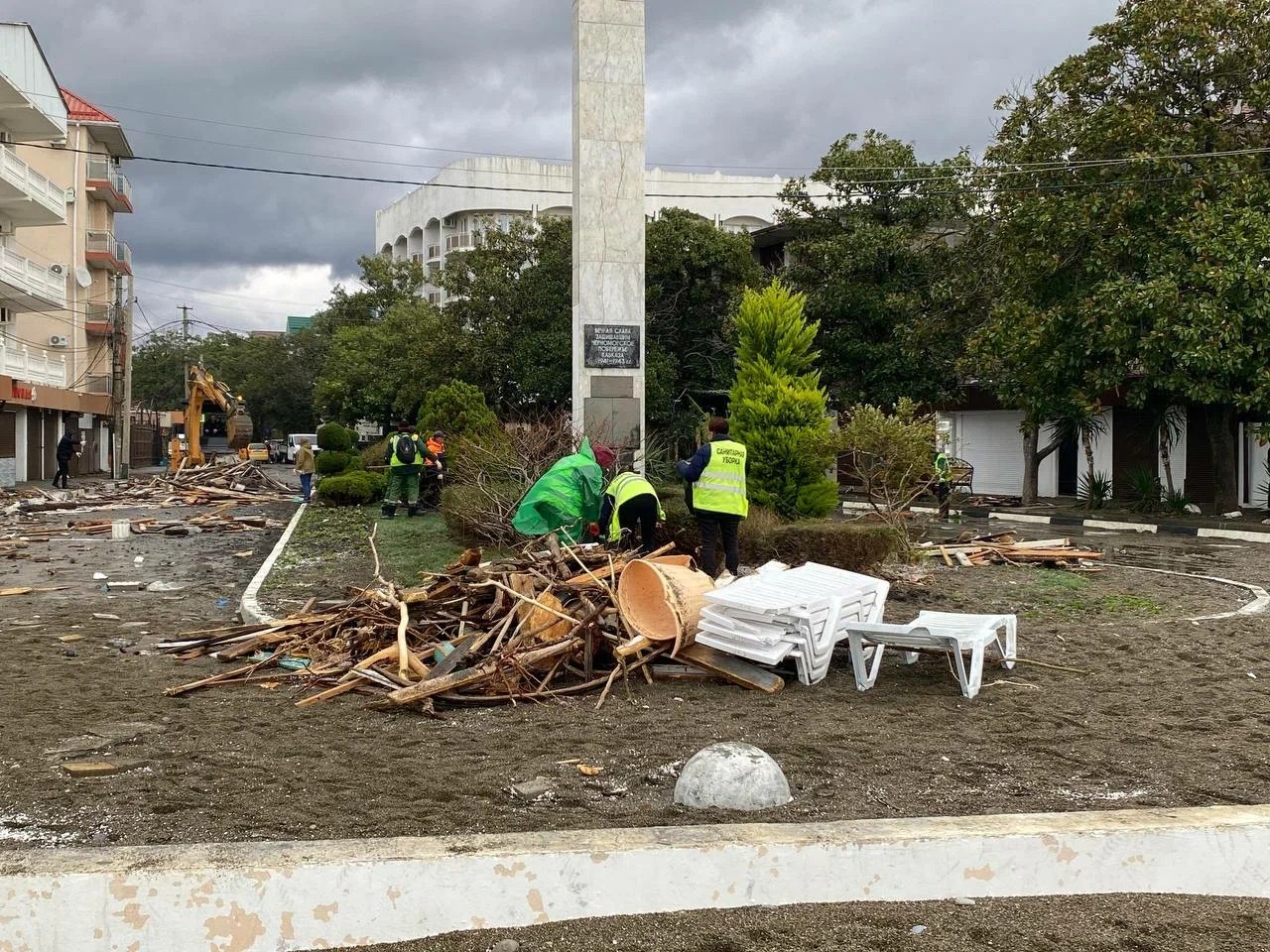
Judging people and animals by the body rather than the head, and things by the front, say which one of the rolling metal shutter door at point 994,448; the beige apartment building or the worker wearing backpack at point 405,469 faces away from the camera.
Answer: the worker wearing backpack

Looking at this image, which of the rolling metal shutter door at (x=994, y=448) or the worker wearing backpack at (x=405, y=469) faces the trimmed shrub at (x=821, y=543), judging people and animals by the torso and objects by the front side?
the rolling metal shutter door

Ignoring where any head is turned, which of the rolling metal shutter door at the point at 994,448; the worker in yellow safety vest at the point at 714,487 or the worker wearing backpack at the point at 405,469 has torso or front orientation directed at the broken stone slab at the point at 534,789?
the rolling metal shutter door

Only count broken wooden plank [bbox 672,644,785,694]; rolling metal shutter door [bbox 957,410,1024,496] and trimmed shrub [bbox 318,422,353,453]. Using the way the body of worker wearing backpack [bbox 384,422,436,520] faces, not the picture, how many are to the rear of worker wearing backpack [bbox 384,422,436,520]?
1

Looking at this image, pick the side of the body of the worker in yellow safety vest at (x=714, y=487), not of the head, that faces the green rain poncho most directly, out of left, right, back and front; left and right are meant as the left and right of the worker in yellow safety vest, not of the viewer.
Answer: left

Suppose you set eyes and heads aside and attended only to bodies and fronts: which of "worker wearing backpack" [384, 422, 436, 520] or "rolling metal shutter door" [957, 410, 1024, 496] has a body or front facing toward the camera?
the rolling metal shutter door

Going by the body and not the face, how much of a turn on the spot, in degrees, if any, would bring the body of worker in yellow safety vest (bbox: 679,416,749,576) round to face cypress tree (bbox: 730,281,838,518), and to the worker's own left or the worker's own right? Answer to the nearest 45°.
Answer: approximately 45° to the worker's own right

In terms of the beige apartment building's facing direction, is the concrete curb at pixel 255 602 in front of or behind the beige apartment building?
in front

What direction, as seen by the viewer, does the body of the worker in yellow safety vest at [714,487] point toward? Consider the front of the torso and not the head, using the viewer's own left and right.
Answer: facing away from the viewer and to the left of the viewer

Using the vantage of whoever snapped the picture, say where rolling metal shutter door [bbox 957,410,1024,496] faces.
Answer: facing the viewer

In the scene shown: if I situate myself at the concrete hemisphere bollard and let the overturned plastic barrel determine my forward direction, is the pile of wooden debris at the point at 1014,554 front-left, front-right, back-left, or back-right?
front-right

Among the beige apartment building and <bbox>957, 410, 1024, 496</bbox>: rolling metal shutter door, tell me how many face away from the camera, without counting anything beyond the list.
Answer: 0

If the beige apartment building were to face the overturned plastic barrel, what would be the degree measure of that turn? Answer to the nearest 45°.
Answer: approximately 45° to its right

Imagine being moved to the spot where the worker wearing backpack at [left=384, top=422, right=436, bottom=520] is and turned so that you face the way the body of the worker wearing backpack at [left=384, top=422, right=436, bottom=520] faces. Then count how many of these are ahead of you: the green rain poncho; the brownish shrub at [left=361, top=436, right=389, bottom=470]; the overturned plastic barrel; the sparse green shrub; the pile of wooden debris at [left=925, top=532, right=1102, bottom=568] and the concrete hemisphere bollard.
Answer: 1

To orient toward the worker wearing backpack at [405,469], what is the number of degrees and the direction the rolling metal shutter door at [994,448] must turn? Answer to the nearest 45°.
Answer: approximately 45° to its right

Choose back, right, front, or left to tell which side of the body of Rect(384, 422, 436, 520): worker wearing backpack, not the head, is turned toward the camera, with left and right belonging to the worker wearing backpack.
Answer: back

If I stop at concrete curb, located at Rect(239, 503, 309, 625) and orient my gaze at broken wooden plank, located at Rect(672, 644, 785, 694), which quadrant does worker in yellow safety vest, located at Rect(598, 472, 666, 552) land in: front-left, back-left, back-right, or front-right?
front-left

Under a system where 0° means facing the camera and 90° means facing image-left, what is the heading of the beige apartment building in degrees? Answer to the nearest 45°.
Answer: approximately 315°
